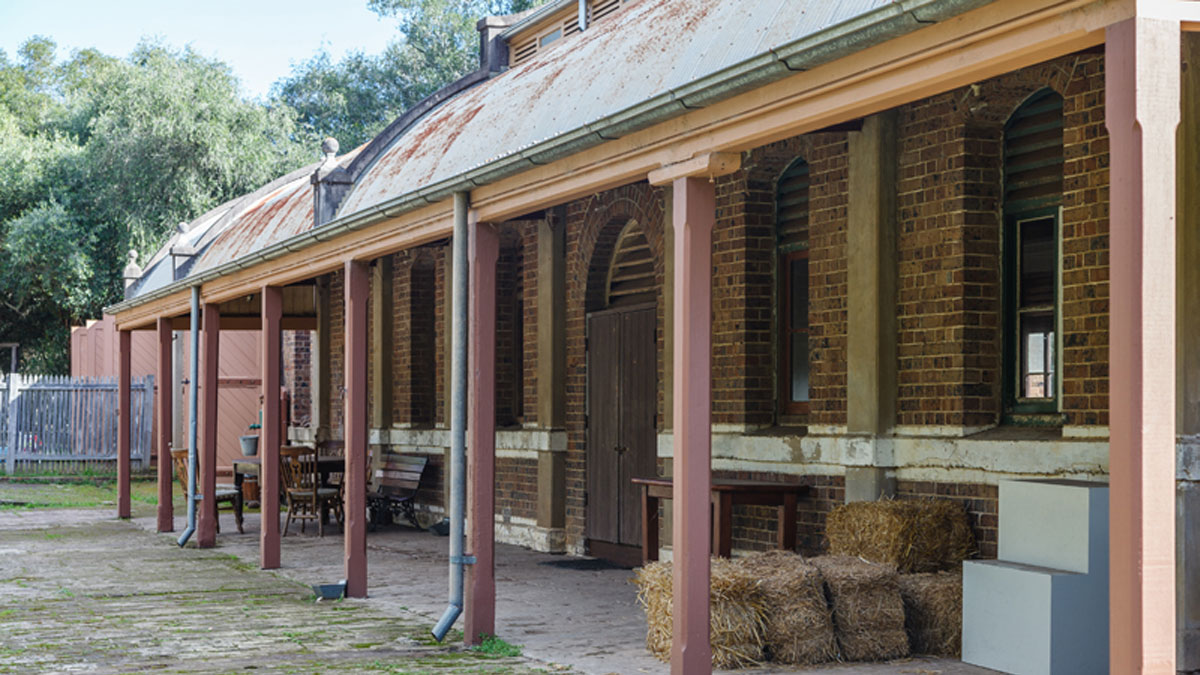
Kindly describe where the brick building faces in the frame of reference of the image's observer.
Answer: facing the viewer and to the left of the viewer

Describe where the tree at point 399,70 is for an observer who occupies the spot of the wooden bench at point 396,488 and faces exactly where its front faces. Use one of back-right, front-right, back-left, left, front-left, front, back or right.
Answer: back-right

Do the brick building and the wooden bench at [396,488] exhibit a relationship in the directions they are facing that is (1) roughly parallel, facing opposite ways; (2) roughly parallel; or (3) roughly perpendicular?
roughly parallel

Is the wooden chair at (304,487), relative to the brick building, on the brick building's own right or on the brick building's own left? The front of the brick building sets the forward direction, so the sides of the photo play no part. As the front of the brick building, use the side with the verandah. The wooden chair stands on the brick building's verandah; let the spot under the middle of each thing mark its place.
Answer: on the brick building's own right

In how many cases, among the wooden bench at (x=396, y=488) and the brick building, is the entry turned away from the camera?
0

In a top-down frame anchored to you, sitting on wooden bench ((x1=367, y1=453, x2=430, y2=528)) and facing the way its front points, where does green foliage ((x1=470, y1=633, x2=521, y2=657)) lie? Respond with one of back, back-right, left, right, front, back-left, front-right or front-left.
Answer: front-left
